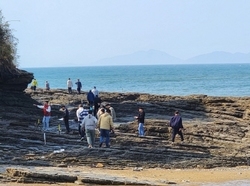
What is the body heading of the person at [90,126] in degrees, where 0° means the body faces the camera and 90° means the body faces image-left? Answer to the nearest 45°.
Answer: approximately 180°

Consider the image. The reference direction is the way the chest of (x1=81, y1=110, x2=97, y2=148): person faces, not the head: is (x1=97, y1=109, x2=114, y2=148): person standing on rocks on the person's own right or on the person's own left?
on the person's own right
